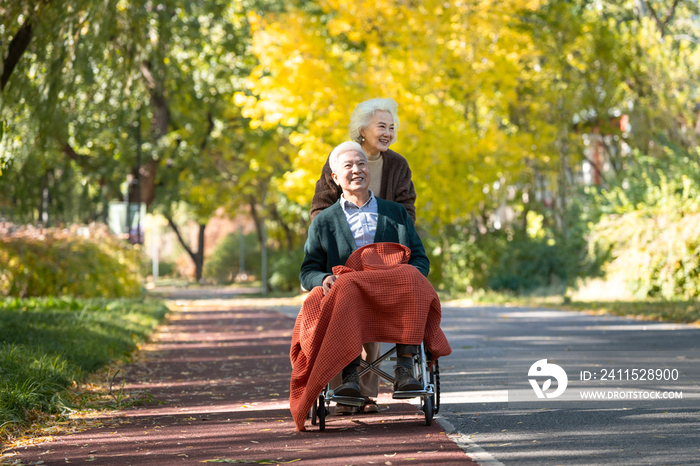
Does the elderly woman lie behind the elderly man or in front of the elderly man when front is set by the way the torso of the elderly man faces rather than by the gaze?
behind

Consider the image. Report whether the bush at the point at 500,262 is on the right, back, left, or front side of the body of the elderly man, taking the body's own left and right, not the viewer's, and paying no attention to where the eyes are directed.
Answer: back

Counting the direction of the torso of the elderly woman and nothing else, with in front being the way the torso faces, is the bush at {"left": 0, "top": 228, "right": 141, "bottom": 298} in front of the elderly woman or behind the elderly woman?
behind

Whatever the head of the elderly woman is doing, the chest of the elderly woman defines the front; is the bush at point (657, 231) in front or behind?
behind

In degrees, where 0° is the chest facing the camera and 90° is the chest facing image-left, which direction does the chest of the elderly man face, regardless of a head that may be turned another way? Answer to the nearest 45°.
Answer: approximately 0°

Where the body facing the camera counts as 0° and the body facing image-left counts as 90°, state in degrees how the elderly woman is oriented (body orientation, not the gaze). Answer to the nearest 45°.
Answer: approximately 0°

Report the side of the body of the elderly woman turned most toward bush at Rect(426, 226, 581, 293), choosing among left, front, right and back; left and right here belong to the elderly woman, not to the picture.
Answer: back

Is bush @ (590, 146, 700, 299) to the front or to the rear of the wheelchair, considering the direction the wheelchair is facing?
to the rear
